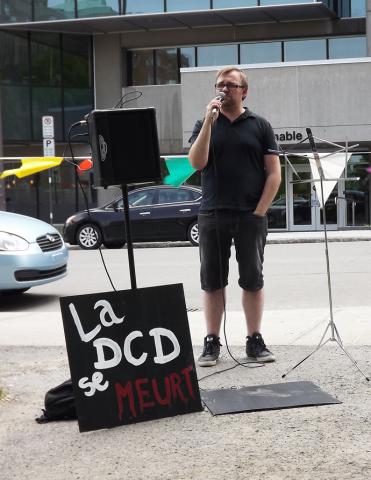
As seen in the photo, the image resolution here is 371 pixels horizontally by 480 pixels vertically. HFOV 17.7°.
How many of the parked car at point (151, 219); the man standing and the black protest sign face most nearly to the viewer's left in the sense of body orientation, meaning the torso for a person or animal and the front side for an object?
1

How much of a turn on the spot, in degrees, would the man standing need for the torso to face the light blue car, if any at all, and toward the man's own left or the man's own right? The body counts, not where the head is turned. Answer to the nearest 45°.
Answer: approximately 135° to the man's own right

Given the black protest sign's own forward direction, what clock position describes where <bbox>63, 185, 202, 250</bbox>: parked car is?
The parked car is roughly at 6 o'clock from the black protest sign.

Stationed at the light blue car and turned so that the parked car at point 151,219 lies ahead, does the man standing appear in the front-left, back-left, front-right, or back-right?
back-right

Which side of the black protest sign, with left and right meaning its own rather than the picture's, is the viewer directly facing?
front

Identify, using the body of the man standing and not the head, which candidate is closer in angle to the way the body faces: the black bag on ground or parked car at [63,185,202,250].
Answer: the black bag on ground

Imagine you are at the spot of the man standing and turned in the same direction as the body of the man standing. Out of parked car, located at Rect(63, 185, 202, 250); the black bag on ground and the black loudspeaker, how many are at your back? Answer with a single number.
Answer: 1

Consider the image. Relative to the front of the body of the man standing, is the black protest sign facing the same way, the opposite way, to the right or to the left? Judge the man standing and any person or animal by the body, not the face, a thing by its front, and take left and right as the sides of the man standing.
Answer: the same way

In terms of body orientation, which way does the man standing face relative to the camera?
toward the camera

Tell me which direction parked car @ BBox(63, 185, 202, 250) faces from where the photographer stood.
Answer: facing to the left of the viewer

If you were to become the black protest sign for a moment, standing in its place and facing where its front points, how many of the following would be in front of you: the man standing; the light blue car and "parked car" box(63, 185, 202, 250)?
0

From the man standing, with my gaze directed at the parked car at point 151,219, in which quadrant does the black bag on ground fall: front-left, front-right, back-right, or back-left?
back-left

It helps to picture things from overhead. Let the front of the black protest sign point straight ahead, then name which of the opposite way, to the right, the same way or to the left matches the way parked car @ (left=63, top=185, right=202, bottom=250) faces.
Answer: to the right

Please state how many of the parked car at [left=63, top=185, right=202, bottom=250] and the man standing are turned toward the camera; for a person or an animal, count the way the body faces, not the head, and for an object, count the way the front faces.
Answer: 1

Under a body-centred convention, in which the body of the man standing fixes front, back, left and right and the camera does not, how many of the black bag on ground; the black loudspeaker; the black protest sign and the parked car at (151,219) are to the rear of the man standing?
1

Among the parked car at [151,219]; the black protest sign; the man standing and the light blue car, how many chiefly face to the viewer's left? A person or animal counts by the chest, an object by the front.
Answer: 1

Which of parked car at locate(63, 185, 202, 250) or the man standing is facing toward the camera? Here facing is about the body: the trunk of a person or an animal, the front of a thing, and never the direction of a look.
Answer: the man standing

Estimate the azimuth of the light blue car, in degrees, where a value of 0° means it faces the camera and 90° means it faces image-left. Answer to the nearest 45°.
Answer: approximately 315°
